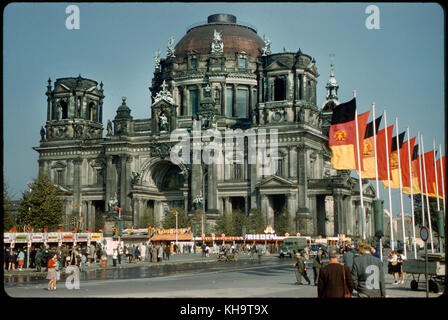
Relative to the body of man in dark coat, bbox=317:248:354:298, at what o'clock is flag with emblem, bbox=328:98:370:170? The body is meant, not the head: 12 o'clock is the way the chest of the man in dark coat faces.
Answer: The flag with emblem is roughly at 12 o'clock from the man in dark coat.

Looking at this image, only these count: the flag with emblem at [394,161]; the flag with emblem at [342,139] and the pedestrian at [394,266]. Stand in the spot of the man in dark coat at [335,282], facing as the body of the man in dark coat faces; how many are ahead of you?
3

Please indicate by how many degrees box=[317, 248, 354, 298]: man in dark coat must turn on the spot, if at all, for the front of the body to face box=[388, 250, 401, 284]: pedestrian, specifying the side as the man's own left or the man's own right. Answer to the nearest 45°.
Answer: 0° — they already face them

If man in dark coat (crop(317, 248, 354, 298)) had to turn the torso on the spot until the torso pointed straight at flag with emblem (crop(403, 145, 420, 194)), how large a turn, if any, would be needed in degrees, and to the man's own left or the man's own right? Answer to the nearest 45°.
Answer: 0° — they already face it

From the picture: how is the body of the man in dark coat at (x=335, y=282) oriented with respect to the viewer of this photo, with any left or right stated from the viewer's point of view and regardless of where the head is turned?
facing away from the viewer

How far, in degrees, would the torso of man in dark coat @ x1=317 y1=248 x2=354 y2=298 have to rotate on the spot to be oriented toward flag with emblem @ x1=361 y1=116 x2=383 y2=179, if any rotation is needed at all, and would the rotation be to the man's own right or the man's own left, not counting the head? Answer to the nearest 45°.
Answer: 0° — they already face it
